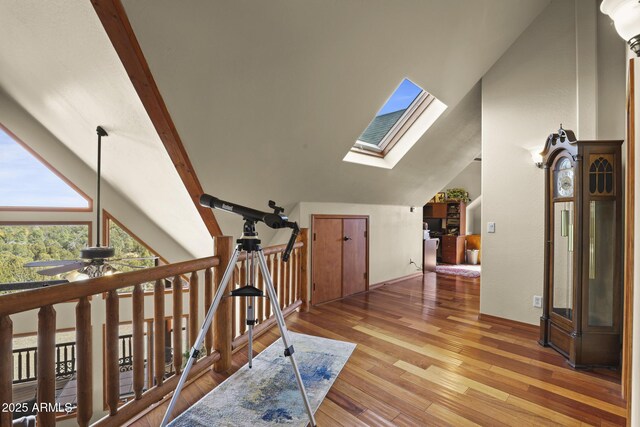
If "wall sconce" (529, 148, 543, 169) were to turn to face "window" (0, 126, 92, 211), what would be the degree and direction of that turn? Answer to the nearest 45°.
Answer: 0° — it already faces it

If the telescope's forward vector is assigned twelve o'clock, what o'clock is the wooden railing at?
The wooden railing is roughly at 12 o'clock from the telescope.

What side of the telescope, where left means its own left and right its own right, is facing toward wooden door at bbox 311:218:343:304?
right

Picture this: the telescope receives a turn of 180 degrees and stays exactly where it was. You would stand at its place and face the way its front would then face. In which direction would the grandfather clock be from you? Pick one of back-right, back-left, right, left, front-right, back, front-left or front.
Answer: front

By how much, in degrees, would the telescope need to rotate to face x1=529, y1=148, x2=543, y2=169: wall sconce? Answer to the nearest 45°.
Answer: approximately 180°

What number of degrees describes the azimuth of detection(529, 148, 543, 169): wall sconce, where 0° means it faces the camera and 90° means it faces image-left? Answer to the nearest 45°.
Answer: approximately 45°

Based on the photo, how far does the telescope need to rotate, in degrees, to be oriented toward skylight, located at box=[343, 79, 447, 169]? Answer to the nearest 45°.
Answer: approximately 135° to its right

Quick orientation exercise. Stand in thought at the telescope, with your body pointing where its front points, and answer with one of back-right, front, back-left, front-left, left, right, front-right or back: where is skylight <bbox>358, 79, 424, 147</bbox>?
back-right

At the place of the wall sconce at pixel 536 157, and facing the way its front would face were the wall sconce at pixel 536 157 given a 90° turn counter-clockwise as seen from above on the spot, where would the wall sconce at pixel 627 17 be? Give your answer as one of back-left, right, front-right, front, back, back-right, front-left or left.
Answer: front-right

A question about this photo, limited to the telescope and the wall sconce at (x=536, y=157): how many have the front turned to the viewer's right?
0

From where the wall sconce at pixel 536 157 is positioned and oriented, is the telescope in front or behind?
in front

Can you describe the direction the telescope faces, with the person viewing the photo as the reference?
facing to the left of the viewer

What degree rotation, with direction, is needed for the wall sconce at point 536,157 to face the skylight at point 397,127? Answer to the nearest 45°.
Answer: approximately 45° to its right

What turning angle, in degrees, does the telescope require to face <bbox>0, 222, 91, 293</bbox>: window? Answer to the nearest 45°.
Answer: approximately 45° to its right
